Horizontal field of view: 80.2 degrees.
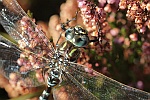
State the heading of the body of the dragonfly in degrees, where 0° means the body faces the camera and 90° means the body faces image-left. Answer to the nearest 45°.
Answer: approximately 225°

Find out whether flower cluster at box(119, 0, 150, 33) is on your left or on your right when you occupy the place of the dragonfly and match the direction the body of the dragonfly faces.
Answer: on your right
